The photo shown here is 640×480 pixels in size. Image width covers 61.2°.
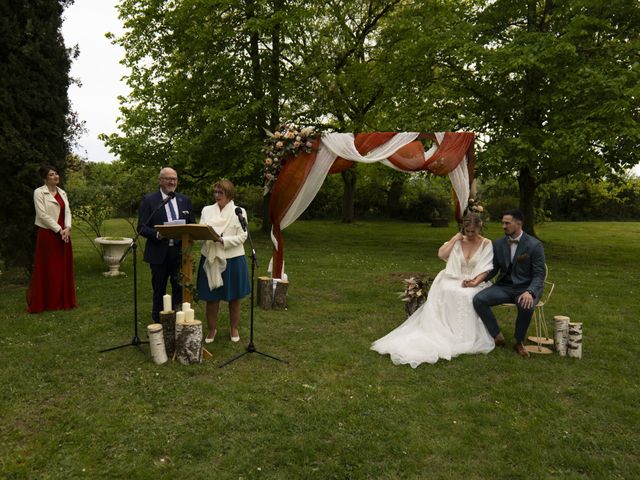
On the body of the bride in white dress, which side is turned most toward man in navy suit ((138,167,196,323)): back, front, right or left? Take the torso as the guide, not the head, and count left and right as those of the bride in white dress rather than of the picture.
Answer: right

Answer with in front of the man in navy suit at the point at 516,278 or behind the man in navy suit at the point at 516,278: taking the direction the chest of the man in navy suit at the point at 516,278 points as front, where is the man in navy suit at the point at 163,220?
in front

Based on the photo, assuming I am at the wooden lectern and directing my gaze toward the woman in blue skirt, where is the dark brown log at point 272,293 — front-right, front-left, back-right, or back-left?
front-left

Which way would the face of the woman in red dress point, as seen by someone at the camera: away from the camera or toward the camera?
toward the camera

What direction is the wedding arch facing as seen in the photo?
toward the camera

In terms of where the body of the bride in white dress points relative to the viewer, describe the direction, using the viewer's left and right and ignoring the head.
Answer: facing the viewer

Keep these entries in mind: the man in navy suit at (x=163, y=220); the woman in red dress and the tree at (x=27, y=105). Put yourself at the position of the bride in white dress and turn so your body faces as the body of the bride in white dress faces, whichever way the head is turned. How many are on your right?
3

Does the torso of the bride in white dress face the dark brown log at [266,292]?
no

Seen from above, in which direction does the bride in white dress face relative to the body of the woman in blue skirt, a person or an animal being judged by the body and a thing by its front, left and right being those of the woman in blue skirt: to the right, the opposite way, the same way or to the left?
the same way

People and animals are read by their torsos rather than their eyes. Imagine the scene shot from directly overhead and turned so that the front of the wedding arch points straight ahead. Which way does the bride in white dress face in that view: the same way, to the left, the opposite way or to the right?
the same way

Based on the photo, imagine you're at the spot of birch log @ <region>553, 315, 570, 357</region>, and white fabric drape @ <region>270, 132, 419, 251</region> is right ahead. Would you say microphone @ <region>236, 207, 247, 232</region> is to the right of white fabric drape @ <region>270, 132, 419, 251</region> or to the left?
left

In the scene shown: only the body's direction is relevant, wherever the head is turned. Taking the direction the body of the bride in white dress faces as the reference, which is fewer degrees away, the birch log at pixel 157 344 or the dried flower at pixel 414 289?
the birch log

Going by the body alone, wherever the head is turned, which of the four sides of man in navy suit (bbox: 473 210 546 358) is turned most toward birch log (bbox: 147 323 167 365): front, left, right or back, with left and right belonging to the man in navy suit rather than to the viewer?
front

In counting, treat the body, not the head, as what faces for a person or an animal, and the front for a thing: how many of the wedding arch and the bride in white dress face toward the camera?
2

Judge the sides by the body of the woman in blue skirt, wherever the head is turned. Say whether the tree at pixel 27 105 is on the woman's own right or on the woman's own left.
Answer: on the woman's own right

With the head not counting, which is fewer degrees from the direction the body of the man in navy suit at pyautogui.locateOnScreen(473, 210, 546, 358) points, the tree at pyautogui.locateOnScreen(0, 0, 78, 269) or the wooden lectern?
the wooden lectern

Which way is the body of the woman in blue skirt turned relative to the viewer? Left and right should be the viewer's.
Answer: facing the viewer and to the left of the viewer

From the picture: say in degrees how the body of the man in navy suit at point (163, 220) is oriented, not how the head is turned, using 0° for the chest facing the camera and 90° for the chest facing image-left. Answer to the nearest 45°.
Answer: approximately 315°

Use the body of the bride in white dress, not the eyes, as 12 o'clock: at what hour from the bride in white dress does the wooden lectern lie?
The wooden lectern is roughly at 2 o'clock from the bride in white dress.
